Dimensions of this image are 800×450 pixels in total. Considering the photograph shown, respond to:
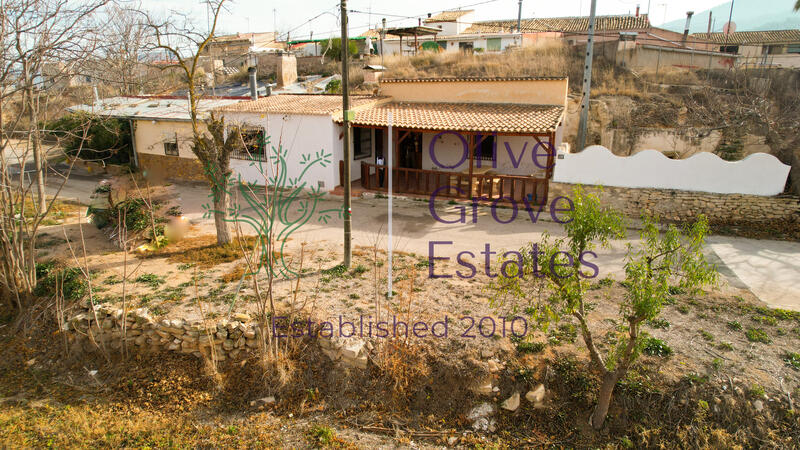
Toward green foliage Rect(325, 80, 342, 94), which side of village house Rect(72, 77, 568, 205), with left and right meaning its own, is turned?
back

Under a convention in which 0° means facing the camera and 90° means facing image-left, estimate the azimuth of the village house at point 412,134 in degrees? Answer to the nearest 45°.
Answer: approximately 0°

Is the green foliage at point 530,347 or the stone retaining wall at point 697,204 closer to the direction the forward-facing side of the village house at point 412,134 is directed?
the green foliage

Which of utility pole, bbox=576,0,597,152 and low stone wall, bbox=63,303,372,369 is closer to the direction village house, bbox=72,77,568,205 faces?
the low stone wall

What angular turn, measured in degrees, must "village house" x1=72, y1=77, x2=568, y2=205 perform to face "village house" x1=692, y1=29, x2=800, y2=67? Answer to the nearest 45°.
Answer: approximately 135° to its left

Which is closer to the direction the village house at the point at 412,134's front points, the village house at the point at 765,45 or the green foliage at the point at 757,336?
the green foliage
